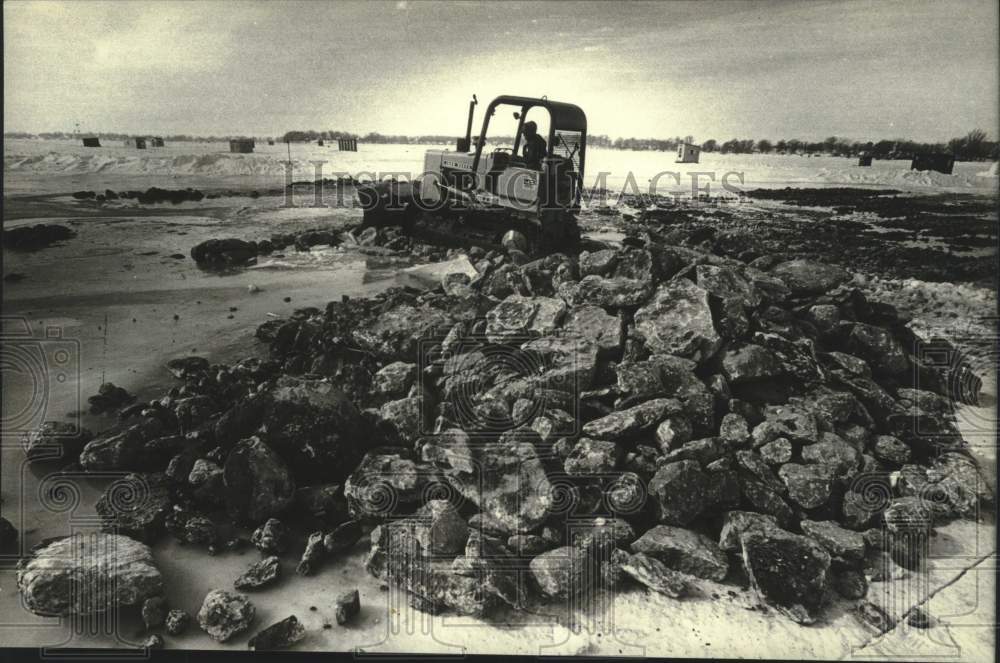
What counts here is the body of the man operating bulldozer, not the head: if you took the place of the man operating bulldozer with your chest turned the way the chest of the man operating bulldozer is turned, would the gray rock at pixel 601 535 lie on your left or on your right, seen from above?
on your left

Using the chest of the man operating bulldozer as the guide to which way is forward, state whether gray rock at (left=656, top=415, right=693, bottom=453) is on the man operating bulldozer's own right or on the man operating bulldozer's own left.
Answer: on the man operating bulldozer's own left

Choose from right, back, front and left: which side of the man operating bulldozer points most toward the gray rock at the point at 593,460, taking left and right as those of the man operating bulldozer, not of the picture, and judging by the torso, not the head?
left

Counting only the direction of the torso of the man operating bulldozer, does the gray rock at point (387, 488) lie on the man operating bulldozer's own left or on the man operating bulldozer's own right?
on the man operating bulldozer's own left

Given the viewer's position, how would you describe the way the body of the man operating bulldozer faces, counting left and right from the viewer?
facing to the left of the viewer

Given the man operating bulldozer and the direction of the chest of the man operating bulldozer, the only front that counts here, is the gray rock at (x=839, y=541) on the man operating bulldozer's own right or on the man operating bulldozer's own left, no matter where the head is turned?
on the man operating bulldozer's own left

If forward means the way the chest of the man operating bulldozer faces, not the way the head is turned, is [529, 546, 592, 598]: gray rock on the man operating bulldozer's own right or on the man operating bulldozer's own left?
on the man operating bulldozer's own left
